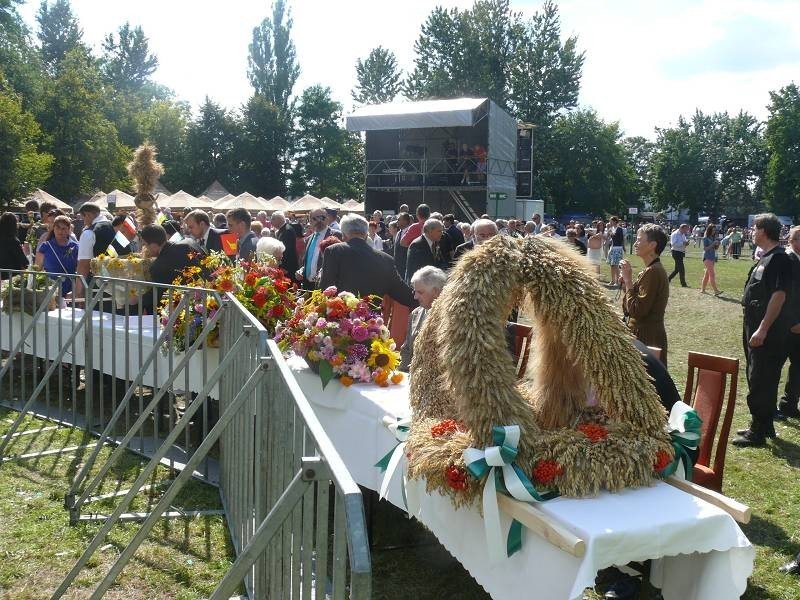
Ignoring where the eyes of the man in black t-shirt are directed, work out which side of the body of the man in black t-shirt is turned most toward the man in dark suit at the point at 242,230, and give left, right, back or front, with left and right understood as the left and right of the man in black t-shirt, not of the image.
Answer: front

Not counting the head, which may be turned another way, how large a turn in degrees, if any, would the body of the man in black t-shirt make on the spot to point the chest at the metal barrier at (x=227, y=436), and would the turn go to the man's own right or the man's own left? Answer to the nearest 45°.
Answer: approximately 45° to the man's own left

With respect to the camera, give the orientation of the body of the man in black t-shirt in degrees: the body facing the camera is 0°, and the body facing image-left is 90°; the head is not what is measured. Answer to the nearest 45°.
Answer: approximately 90°

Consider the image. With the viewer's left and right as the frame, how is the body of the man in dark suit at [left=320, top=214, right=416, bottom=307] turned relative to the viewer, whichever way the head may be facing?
facing away from the viewer

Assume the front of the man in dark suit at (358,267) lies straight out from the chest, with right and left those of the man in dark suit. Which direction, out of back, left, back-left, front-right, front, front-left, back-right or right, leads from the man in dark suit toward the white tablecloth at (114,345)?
left

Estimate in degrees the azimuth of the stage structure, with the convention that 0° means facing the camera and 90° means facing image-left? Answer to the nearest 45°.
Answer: approximately 45°

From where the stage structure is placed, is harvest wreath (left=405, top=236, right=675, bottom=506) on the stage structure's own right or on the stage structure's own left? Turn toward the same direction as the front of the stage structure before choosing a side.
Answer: on the stage structure's own left
